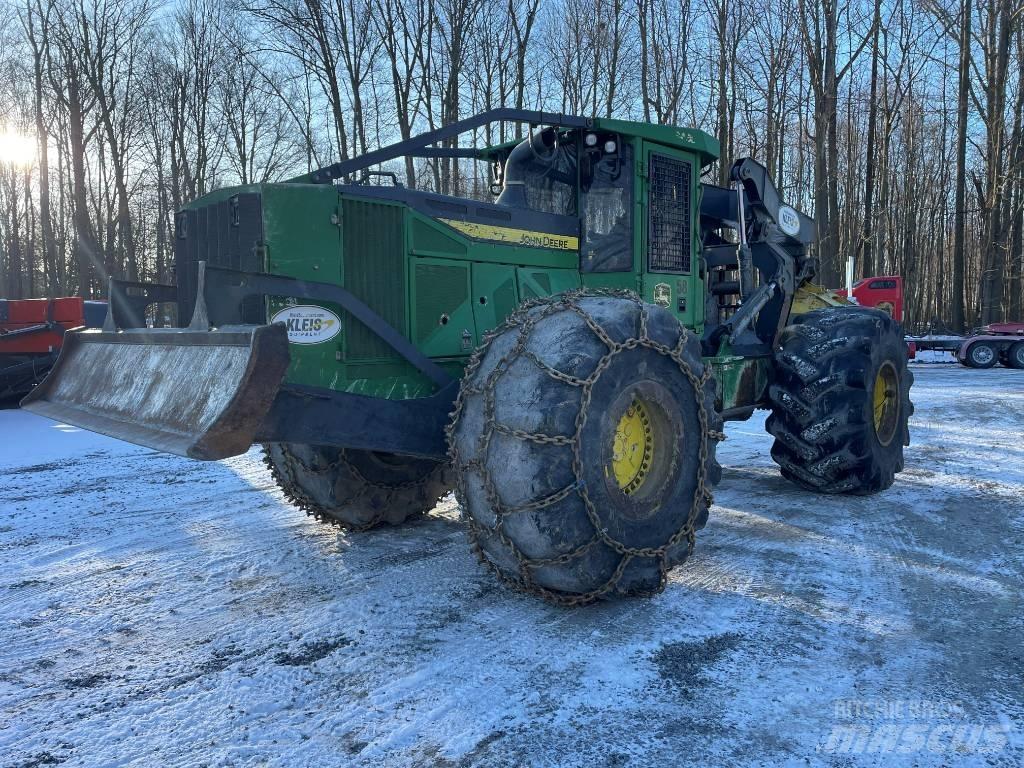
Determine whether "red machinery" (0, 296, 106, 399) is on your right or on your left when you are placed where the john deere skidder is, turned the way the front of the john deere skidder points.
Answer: on your right

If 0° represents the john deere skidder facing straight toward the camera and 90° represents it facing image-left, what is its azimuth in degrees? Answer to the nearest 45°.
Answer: approximately 45°

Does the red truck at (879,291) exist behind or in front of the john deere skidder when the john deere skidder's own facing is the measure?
behind

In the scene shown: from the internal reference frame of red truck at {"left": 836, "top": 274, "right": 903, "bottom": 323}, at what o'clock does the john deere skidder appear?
The john deere skidder is roughly at 9 o'clock from the red truck.

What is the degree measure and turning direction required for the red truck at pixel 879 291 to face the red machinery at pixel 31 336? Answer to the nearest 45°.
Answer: approximately 45° to its left

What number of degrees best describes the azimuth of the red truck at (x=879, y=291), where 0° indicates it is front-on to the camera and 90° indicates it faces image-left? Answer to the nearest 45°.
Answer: approximately 90°
